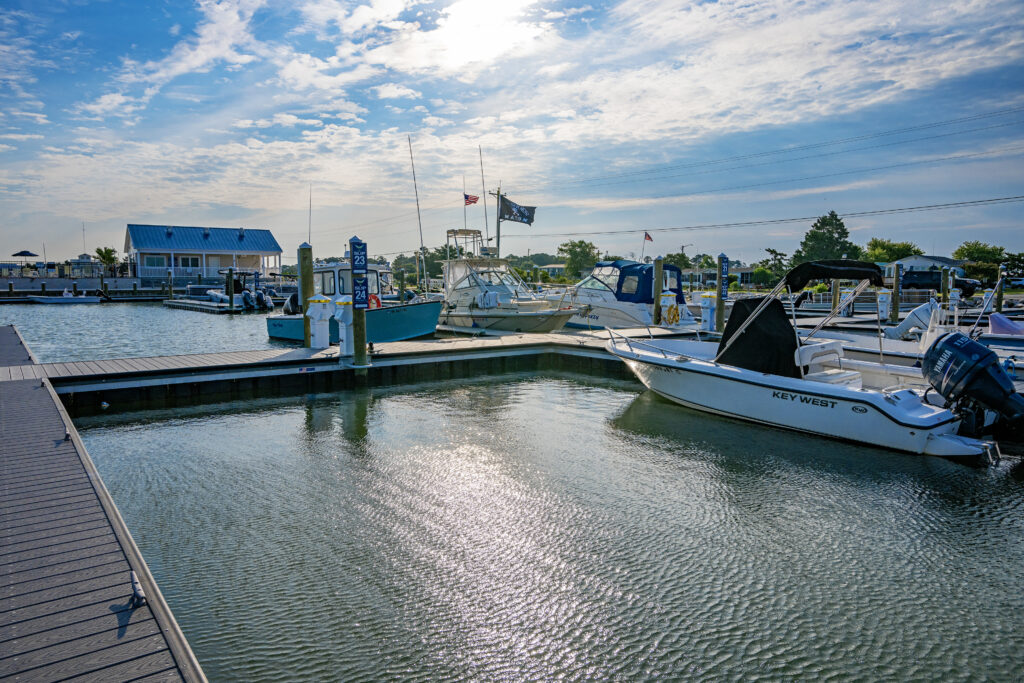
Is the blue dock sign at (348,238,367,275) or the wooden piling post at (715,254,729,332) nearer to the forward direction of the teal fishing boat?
the wooden piling post

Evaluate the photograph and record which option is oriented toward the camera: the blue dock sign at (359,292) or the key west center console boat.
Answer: the blue dock sign

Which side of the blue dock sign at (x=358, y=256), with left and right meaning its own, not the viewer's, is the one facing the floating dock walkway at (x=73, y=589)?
front

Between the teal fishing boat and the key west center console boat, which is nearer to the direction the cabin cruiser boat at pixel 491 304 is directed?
the key west center console boat

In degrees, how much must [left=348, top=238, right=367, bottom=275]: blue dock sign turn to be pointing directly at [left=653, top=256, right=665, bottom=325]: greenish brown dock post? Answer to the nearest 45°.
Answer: approximately 135° to its left

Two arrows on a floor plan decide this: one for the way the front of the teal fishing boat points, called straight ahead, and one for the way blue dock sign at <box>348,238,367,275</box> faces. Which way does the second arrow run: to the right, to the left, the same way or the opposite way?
to the right

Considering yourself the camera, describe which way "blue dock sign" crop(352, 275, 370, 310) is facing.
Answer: facing the viewer

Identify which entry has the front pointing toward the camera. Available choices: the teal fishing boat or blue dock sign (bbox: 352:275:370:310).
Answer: the blue dock sign

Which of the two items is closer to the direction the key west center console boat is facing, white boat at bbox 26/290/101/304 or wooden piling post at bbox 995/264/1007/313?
the white boat

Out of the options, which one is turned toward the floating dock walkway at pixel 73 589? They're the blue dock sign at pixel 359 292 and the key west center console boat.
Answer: the blue dock sign

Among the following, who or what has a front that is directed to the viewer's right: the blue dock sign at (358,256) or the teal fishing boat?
the teal fishing boat

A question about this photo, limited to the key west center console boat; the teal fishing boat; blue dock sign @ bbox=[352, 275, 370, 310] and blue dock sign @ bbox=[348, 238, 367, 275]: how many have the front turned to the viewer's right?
1

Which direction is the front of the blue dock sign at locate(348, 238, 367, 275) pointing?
toward the camera

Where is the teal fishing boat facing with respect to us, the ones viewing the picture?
facing to the right of the viewer

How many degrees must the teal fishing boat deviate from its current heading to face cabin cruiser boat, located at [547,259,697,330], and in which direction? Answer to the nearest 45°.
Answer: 0° — it already faces it
